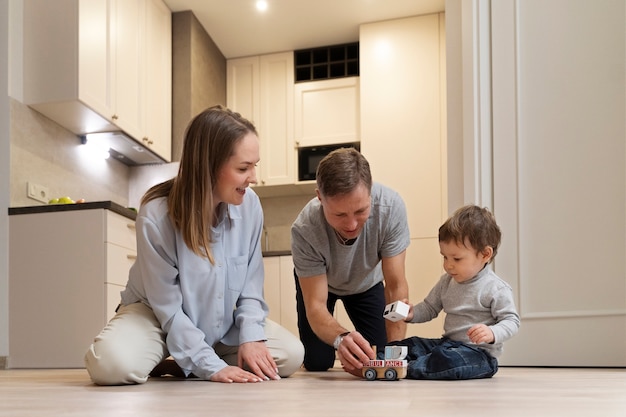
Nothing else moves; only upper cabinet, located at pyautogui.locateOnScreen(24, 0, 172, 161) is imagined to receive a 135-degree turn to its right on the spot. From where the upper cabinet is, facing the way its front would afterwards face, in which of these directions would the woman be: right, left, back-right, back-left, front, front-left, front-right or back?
front-left

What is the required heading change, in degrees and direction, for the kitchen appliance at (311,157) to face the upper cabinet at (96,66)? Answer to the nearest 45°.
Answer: approximately 45° to its right

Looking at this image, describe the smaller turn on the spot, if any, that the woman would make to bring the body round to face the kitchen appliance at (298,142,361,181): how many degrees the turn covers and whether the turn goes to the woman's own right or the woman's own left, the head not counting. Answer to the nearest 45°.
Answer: approximately 135° to the woman's own left

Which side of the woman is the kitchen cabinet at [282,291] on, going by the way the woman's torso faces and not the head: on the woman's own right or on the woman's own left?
on the woman's own left

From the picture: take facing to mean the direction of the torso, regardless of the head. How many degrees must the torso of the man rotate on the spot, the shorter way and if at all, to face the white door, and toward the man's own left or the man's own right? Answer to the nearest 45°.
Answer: approximately 135° to the man's own left

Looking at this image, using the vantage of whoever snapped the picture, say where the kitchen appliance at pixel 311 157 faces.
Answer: facing the viewer

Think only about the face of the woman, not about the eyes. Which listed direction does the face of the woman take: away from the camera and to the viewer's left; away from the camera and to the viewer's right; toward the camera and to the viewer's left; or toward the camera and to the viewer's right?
toward the camera and to the viewer's right

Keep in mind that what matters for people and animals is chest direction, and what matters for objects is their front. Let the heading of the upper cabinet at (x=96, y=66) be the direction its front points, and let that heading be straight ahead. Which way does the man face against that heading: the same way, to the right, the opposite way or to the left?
to the right

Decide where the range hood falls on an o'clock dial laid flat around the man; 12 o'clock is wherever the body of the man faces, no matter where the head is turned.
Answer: The range hood is roughly at 5 o'clock from the man.

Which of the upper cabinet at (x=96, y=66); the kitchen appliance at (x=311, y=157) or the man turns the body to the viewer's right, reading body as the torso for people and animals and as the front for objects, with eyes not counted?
the upper cabinet

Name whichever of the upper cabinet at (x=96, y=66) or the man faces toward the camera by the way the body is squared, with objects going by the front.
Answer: the man

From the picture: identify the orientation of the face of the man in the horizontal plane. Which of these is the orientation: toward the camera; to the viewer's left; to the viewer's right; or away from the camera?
toward the camera

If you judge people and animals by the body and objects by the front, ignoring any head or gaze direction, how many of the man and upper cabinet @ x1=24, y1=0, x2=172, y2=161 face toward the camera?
1

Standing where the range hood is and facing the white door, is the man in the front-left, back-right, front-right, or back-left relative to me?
front-right

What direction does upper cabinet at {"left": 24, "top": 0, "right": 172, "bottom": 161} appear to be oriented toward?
to the viewer's right

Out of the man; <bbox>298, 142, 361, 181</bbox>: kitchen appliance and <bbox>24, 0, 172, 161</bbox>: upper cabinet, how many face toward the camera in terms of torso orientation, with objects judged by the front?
2

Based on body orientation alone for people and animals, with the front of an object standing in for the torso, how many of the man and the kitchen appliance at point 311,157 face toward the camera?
2
